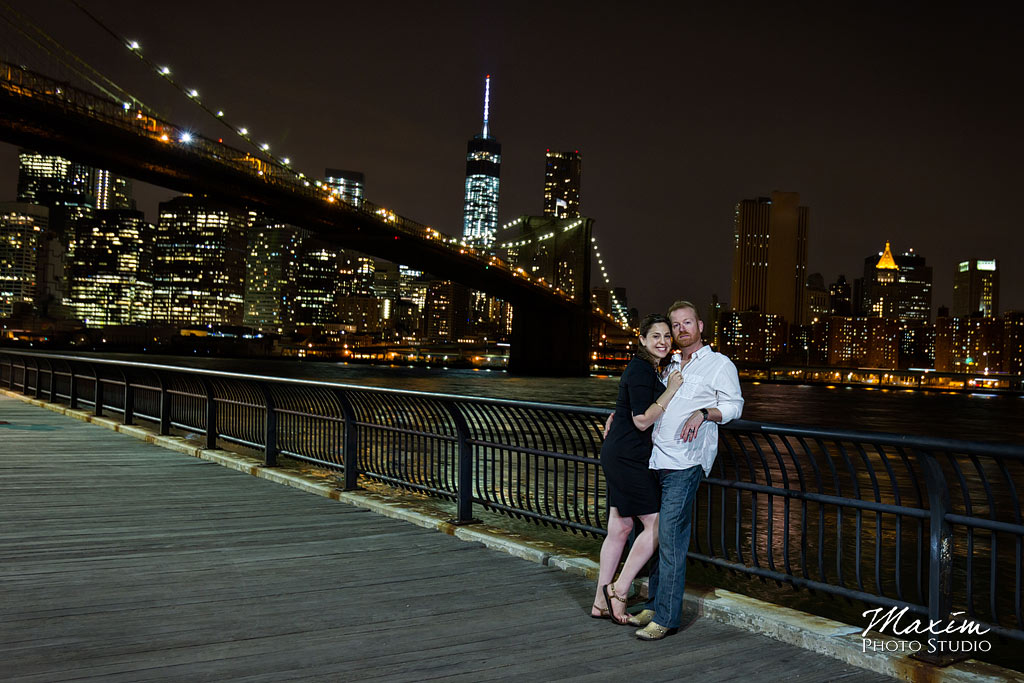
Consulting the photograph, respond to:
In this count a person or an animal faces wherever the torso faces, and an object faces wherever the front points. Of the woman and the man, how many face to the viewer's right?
1

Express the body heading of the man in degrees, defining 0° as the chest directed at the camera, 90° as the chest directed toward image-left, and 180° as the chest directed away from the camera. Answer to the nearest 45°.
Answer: approximately 45°

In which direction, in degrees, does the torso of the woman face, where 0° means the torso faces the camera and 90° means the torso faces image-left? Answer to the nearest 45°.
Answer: approximately 270°
